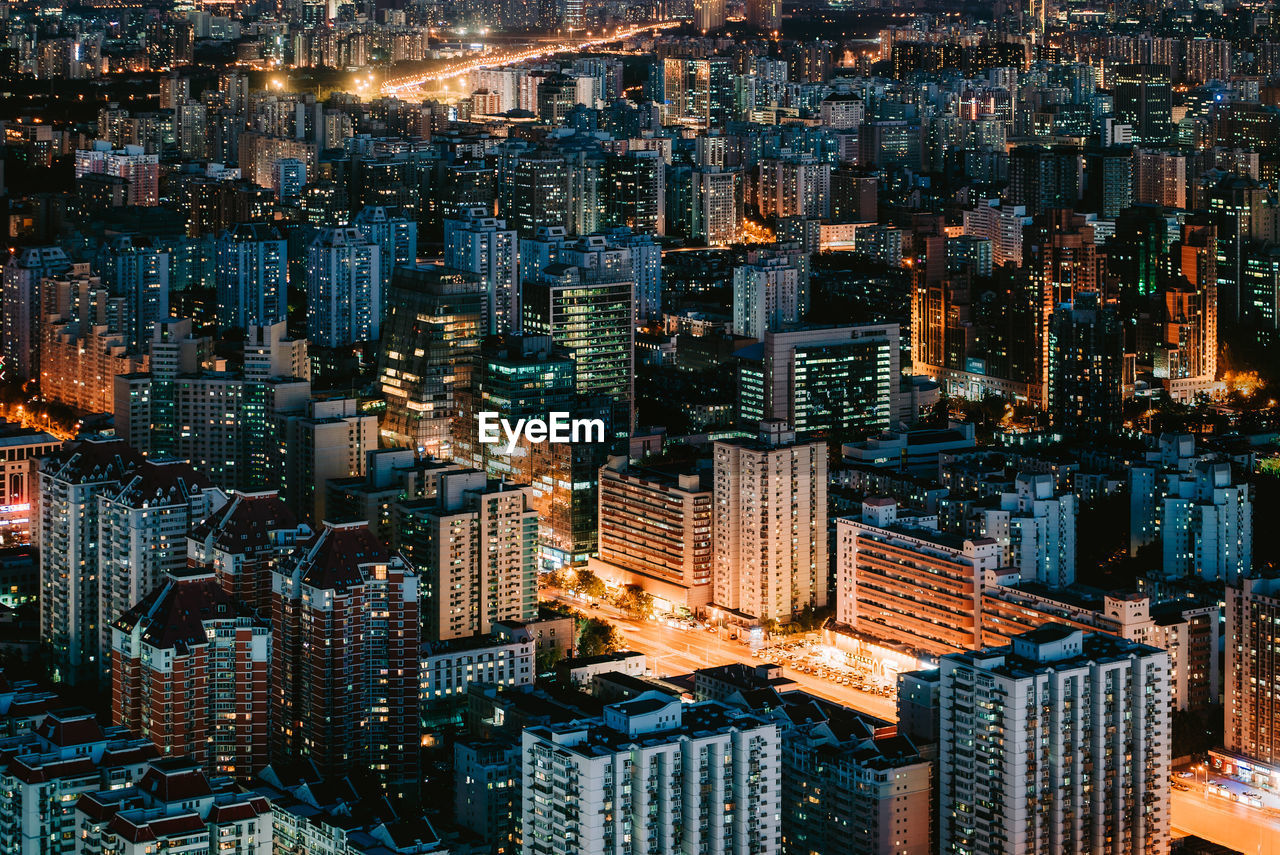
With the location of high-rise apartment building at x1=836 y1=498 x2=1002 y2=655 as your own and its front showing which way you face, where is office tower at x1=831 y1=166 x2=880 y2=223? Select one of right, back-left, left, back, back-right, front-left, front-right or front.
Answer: back-right

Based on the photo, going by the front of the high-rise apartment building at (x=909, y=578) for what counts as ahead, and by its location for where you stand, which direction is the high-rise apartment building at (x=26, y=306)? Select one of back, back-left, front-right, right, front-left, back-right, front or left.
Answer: right

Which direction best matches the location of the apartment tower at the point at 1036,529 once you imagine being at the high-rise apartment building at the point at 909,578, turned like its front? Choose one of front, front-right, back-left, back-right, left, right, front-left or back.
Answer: back

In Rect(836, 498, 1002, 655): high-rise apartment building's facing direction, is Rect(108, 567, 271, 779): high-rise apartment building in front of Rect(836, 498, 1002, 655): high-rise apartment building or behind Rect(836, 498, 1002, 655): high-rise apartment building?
in front

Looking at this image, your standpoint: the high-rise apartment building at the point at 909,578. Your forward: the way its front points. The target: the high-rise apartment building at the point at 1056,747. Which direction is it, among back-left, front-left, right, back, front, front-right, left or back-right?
front-left

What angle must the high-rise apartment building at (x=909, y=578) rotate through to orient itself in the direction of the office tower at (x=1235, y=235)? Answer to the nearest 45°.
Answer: approximately 135° to its right

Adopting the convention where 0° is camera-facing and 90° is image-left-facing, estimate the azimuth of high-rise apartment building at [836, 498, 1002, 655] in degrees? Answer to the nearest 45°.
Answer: approximately 45°

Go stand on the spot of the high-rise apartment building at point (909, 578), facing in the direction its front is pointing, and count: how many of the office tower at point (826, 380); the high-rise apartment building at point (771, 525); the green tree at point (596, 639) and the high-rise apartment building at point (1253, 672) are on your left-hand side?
1

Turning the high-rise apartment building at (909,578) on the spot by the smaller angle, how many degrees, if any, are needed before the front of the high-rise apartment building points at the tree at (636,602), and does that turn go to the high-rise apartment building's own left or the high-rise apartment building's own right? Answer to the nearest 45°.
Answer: approximately 90° to the high-rise apartment building's own right

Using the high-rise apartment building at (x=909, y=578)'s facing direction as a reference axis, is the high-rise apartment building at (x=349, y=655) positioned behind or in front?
in front

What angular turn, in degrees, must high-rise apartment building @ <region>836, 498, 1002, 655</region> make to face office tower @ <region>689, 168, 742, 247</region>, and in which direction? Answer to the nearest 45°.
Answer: approximately 135° to its right

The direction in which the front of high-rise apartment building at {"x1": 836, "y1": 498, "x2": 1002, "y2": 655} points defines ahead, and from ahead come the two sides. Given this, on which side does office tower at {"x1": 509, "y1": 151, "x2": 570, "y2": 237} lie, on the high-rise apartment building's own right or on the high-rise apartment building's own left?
on the high-rise apartment building's own right

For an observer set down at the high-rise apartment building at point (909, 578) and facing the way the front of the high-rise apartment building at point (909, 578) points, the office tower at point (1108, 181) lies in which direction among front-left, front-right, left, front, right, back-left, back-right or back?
back-right

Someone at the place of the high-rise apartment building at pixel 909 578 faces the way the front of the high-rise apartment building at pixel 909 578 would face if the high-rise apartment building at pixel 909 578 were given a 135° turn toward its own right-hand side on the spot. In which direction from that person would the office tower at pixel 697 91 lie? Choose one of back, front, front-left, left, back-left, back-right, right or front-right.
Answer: front

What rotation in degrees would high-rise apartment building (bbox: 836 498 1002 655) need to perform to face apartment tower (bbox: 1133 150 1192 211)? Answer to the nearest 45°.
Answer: approximately 135° to its right

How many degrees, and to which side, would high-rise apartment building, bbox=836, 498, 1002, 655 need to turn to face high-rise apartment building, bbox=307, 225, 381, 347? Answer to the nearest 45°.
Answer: approximately 90° to its right

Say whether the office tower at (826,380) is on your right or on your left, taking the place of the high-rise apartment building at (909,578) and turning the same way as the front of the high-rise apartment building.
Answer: on your right

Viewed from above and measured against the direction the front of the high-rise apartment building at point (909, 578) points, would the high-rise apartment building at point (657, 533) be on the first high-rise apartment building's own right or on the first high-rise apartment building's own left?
on the first high-rise apartment building's own right
